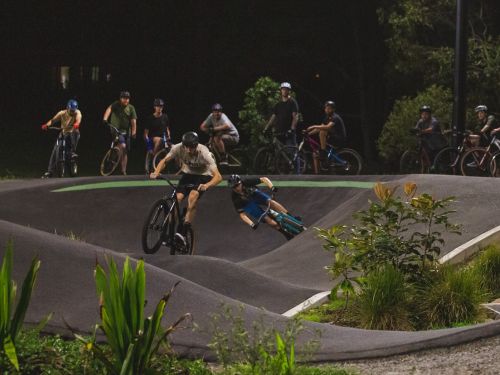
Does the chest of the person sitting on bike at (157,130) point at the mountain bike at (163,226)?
yes

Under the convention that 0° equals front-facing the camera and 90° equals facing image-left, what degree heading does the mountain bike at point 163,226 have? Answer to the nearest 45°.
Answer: approximately 45°

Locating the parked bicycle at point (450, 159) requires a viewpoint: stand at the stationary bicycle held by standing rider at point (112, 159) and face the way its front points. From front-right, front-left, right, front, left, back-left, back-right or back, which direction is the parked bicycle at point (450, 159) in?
back-left

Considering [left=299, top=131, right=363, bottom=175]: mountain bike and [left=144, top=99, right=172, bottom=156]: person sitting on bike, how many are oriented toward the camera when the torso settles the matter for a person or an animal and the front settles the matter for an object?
1

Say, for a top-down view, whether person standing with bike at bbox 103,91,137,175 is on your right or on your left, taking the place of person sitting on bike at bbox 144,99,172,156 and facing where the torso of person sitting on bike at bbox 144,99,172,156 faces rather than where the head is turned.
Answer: on your right

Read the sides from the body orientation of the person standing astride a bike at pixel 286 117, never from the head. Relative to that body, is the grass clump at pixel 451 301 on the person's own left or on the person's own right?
on the person's own left

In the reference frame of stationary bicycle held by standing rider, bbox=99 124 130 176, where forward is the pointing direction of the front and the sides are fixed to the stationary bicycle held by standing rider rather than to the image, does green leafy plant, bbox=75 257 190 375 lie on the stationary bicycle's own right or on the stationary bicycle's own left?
on the stationary bicycle's own left
